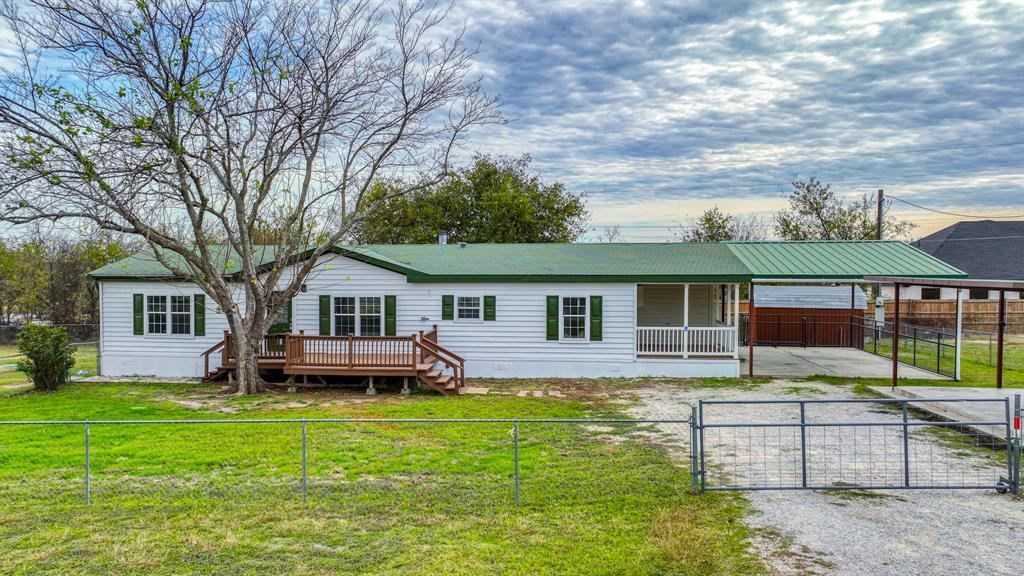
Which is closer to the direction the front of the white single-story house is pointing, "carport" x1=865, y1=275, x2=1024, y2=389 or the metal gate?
the metal gate

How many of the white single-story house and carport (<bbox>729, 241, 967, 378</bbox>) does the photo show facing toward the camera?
2

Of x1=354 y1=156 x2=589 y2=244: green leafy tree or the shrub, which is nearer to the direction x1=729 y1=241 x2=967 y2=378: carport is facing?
the shrub

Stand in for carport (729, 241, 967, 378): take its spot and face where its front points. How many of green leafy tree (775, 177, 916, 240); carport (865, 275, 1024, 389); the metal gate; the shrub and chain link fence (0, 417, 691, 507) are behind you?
1

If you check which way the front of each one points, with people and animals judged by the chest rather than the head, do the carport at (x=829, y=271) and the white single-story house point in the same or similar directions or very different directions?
same or similar directions

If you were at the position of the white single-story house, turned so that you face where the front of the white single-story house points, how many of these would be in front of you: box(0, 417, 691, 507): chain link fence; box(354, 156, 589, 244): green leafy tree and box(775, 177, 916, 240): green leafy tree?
1

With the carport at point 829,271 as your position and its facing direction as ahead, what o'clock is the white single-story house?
The white single-story house is roughly at 2 o'clock from the carport.

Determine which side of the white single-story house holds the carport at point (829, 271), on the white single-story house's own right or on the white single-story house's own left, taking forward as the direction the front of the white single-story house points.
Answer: on the white single-story house's own left

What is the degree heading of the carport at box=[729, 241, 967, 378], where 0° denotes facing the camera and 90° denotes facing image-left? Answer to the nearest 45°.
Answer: approximately 0°

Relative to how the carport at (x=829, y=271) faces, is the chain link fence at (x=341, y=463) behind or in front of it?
in front

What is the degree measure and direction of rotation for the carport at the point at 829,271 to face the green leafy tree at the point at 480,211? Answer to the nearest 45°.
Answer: approximately 135° to its right

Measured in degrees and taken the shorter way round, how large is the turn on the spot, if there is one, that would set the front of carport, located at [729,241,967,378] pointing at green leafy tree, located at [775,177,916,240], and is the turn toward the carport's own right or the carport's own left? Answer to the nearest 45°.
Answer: approximately 180°

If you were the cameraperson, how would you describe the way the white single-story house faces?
facing the viewer

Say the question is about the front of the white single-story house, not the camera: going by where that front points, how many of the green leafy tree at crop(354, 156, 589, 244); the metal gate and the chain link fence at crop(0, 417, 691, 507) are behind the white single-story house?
1
